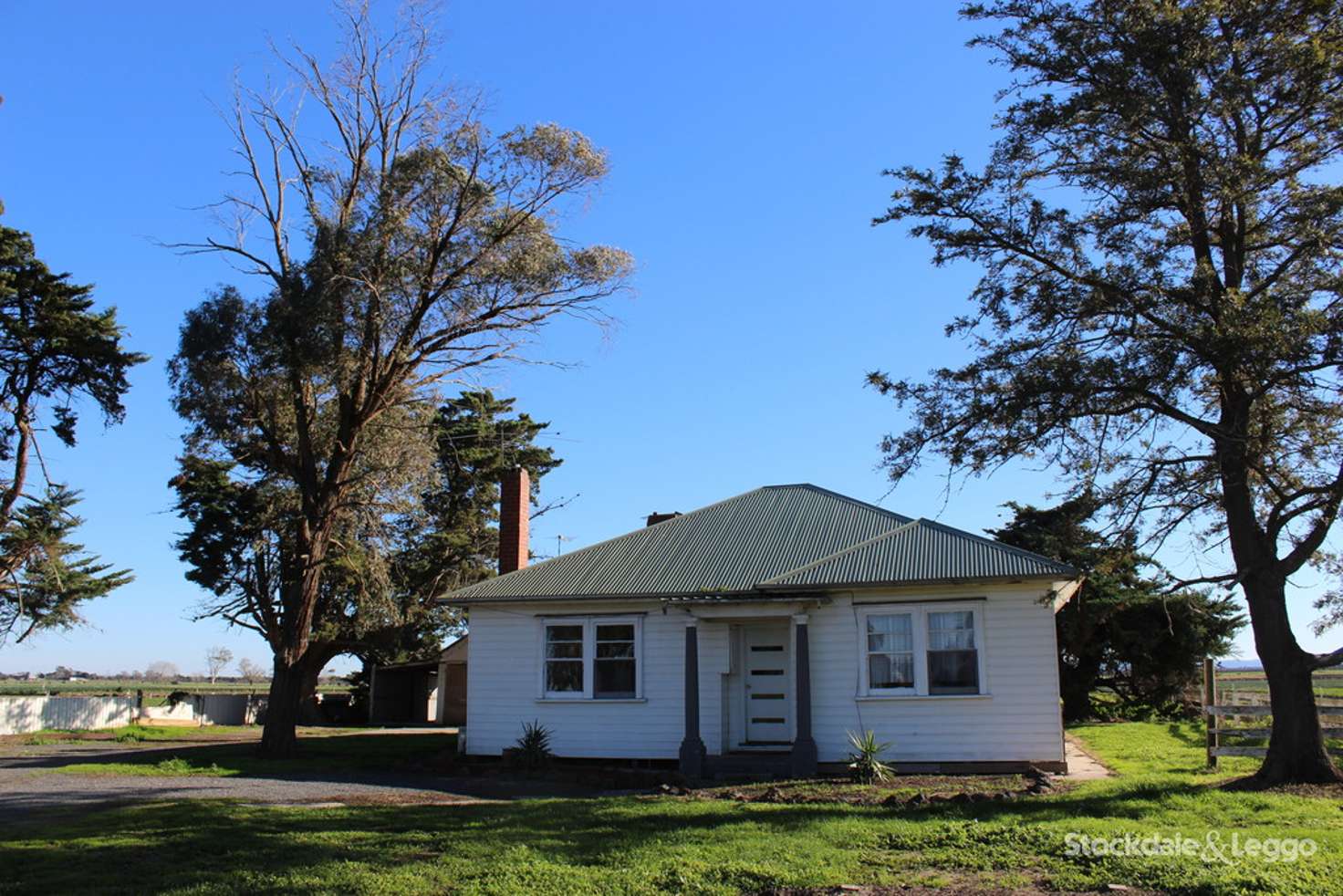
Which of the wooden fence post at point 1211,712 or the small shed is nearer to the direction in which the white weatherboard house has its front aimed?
the wooden fence post

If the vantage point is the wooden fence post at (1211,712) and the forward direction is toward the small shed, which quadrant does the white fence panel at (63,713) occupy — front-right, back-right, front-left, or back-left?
front-left

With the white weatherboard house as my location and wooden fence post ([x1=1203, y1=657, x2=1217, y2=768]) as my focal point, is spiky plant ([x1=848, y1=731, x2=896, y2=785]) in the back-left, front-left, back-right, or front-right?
front-right

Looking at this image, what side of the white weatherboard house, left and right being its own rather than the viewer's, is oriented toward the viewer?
front

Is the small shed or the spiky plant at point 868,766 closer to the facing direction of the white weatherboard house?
the spiky plant

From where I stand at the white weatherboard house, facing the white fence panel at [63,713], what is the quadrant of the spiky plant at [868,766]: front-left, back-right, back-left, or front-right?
back-left

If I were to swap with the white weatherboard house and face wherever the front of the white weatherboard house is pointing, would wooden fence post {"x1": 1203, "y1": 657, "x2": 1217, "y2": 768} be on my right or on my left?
on my left

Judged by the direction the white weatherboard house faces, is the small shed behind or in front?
behind

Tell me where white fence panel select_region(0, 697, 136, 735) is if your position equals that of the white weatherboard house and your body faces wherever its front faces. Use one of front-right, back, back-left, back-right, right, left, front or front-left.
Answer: back-right
